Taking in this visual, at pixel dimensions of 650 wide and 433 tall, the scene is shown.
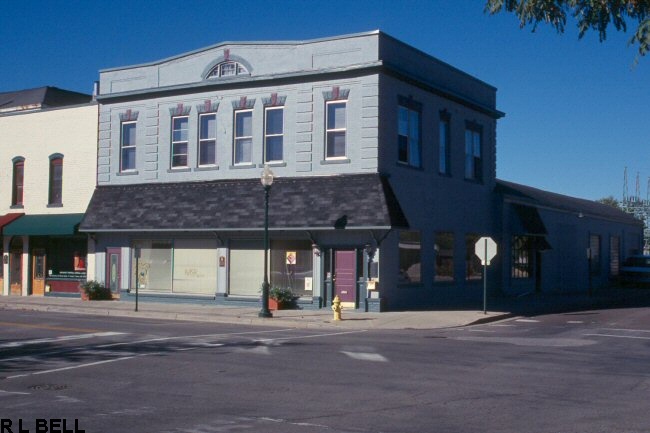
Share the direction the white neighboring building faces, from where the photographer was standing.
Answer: facing the viewer and to the left of the viewer

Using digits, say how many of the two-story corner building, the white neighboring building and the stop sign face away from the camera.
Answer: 1

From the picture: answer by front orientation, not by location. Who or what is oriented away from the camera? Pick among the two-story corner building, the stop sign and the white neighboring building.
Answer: the stop sign

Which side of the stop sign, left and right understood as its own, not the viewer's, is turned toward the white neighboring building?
left

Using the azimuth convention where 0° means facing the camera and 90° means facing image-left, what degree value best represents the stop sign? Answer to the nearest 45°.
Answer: approximately 180°

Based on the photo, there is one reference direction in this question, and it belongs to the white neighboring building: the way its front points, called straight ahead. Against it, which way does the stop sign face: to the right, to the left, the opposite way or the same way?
the opposite way

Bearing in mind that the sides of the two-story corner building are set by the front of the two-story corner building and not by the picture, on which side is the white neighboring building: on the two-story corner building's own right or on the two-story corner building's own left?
on the two-story corner building's own right

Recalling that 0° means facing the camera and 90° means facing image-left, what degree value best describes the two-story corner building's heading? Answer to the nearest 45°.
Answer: approximately 45°

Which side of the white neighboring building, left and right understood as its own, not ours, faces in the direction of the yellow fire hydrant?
left

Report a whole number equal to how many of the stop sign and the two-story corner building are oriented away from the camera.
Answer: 1

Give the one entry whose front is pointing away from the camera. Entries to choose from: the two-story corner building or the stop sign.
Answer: the stop sign

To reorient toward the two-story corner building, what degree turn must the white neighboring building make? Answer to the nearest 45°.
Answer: approximately 90° to its left

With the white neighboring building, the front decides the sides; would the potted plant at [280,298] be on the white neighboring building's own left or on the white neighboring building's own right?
on the white neighboring building's own left
